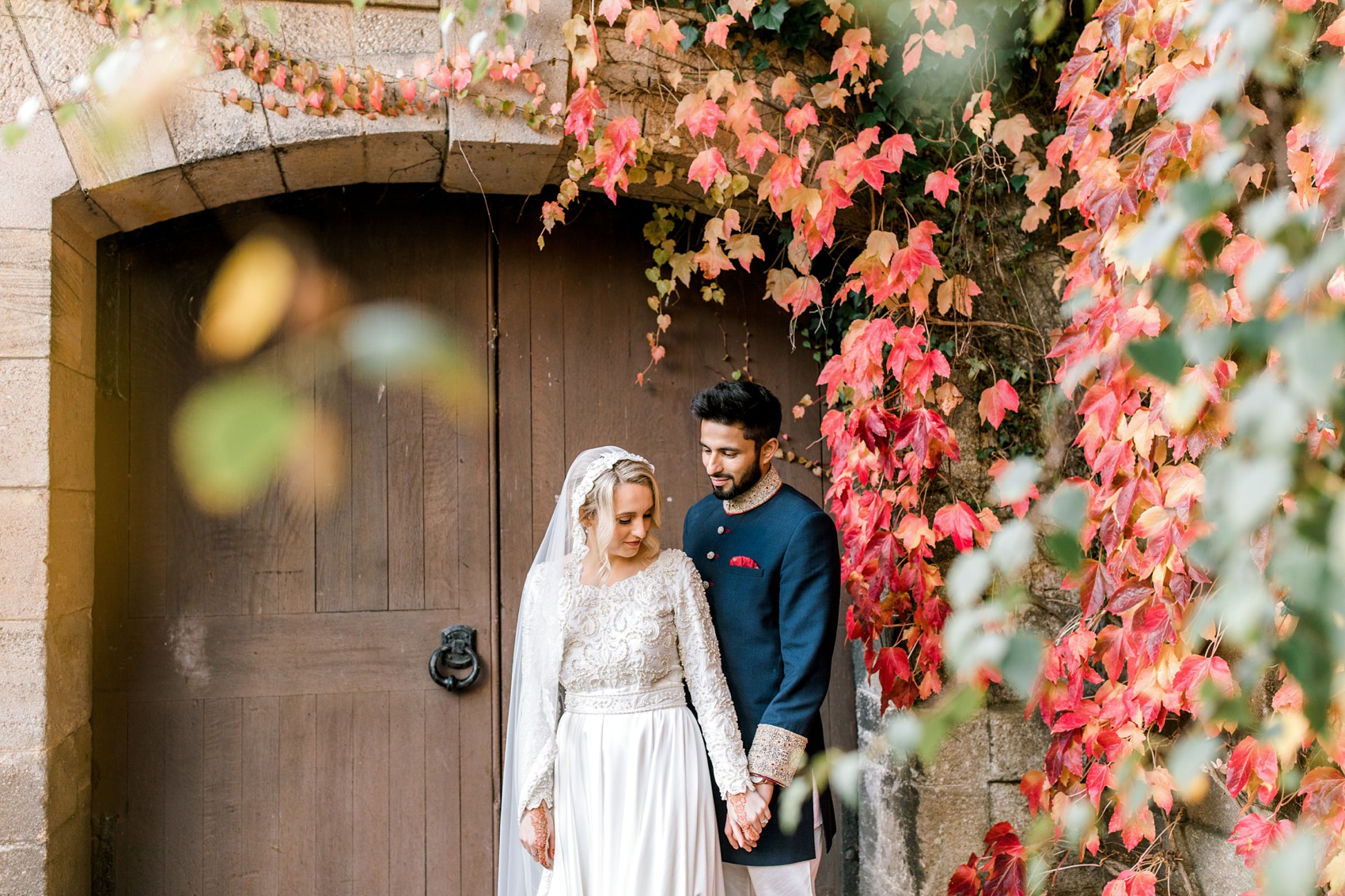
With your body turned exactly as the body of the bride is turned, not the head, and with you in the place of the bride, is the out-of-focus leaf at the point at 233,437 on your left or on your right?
on your right

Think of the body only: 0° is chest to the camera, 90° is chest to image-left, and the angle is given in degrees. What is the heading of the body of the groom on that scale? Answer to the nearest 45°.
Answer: approximately 45°

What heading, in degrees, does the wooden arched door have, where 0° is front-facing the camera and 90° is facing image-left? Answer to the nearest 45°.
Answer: approximately 0°

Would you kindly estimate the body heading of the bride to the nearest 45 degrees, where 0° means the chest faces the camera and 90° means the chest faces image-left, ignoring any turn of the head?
approximately 0°

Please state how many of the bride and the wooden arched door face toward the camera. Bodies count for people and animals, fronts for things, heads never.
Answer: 2

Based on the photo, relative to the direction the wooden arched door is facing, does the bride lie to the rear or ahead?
ahead

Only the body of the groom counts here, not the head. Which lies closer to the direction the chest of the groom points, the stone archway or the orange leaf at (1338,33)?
the stone archway

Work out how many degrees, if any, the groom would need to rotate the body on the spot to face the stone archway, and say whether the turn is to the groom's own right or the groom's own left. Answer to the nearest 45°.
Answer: approximately 45° to the groom's own right
